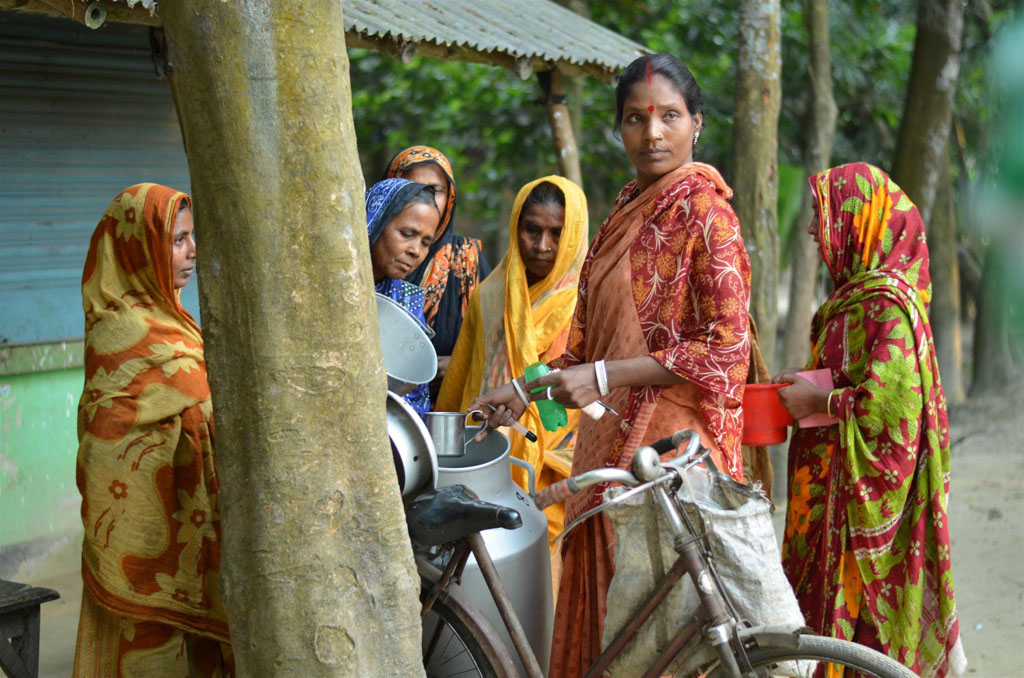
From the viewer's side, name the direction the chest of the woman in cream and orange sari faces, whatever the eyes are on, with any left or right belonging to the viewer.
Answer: facing to the right of the viewer

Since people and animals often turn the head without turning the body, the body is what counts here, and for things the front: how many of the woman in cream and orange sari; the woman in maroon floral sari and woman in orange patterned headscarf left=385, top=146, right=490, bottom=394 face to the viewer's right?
1

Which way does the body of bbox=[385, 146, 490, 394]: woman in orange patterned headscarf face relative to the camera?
toward the camera

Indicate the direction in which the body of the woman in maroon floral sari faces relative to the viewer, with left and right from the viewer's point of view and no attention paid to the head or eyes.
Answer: facing the viewer and to the left of the viewer

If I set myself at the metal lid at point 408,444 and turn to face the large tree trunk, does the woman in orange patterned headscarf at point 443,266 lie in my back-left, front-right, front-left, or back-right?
back-right

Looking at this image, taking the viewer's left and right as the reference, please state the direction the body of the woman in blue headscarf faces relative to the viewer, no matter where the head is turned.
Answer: facing the viewer and to the right of the viewer

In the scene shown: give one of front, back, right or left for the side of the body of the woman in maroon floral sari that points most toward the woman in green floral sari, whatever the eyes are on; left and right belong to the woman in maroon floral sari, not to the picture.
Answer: back

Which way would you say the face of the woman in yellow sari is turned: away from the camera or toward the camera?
toward the camera

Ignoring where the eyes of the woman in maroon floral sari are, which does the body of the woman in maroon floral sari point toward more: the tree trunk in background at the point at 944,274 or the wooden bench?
the wooden bench

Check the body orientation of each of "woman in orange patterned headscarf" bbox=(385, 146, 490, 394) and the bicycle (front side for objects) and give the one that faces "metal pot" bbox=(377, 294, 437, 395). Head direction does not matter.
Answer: the woman in orange patterned headscarf

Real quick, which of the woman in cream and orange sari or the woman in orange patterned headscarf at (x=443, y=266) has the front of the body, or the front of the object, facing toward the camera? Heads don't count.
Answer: the woman in orange patterned headscarf

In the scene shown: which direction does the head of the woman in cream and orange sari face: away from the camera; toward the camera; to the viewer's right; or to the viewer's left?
to the viewer's right

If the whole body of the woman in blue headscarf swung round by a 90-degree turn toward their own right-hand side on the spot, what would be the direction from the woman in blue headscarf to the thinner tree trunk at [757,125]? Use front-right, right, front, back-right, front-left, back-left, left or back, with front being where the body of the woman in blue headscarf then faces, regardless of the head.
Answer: back

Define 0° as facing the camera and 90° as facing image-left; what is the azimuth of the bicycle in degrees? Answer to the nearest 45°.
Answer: approximately 315°
